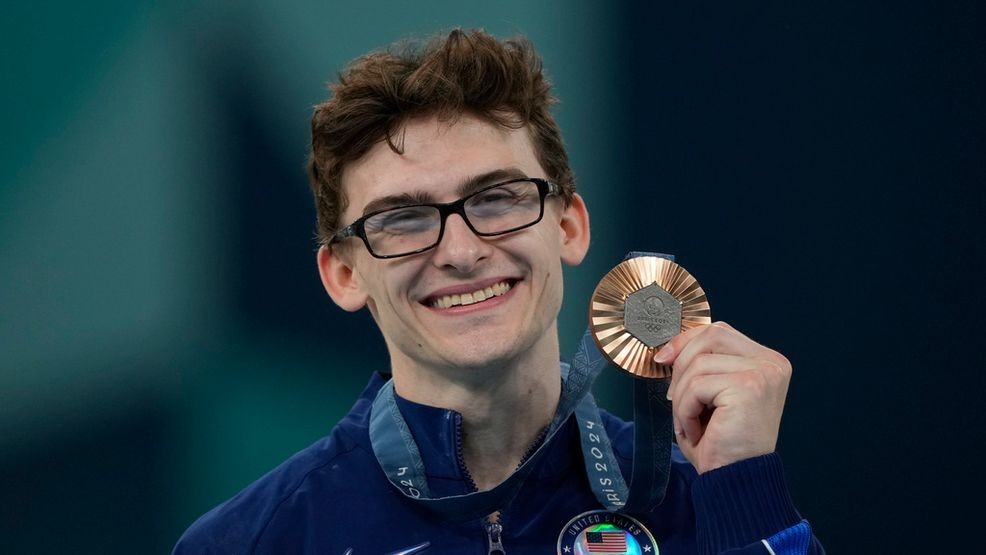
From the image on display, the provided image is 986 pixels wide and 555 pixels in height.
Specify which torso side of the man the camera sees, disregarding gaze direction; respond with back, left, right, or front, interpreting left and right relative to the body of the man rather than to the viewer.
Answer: front

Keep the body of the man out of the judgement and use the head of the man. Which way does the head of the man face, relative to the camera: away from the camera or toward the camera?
toward the camera
